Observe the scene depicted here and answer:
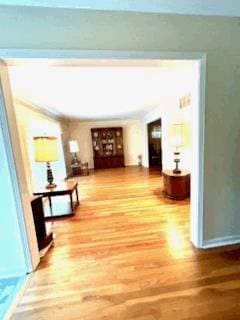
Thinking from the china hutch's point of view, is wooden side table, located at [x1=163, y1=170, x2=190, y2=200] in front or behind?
in front

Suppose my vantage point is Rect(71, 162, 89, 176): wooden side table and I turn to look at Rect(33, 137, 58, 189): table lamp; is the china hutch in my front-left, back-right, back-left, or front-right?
back-left

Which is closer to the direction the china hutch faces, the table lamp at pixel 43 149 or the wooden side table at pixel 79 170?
the table lamp

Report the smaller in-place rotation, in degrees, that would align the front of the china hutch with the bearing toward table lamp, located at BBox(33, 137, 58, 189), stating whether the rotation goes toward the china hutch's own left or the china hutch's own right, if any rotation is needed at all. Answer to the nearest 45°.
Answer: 0° — it already faces it

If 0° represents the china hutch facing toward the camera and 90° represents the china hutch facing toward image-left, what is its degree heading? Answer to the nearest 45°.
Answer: approximately 0°

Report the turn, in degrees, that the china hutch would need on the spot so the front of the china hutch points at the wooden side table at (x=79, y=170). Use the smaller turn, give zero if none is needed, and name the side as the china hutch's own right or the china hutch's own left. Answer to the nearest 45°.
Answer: approximately 45° to the china hutch's own right
